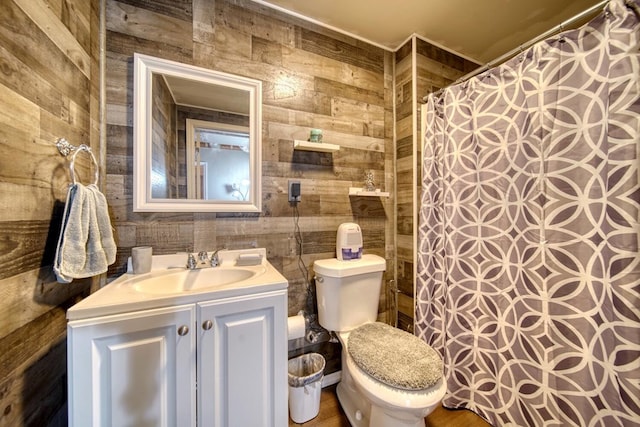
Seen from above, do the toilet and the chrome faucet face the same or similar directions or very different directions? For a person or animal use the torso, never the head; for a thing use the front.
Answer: same or similar directions

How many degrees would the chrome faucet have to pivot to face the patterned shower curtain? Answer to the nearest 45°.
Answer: approximately 45° to its left

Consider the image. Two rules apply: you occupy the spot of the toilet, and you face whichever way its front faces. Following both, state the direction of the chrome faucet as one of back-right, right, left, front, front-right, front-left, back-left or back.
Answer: back-right

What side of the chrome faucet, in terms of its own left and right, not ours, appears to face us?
front

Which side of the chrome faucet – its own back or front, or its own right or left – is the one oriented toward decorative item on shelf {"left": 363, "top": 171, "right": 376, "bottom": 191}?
left

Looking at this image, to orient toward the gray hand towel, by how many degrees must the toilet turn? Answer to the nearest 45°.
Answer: approximately 90° to its right

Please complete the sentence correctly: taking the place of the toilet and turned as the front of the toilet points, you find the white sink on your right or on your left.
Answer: on your right

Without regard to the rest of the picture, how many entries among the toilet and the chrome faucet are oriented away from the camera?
0

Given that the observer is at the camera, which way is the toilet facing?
facing the viewer and to the right of the viewer
